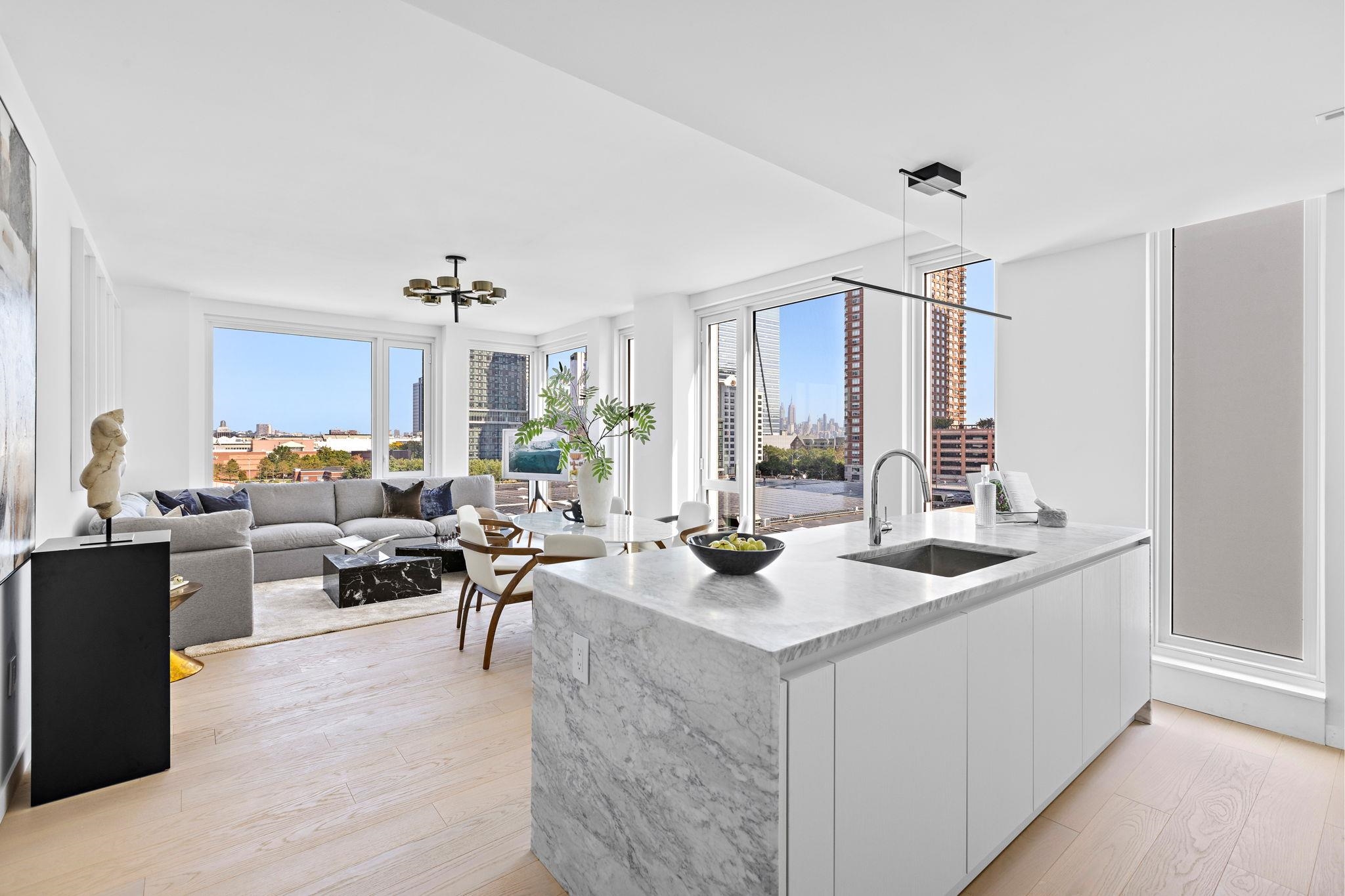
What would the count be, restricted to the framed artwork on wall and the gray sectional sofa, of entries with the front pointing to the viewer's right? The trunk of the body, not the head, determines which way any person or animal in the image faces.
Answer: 1

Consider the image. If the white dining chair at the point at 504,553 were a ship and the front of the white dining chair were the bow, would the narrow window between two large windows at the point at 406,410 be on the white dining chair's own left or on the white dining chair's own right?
on the white dining chair's own left

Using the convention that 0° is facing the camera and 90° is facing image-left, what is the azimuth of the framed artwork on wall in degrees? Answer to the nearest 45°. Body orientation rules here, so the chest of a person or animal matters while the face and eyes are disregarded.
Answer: approximately 270°

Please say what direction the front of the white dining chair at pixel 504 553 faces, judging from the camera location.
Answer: facing away from the viewer and to the right of the viewer

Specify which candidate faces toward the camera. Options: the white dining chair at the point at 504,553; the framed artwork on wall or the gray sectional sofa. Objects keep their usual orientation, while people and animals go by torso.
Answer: the gray sectional sofa

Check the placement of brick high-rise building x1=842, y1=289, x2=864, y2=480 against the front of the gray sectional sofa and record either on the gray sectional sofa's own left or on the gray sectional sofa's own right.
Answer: on the gray sectional sofa's own left

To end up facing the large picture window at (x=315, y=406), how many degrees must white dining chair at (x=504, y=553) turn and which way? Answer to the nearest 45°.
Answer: approximately 90° to its left

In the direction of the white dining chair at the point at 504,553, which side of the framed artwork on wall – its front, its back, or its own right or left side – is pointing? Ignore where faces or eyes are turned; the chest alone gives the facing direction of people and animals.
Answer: front

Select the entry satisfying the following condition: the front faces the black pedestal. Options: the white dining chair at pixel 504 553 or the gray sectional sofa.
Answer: the gray sectional sofa

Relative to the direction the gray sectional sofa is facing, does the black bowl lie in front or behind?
in front
